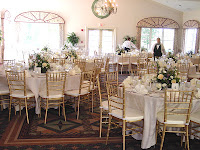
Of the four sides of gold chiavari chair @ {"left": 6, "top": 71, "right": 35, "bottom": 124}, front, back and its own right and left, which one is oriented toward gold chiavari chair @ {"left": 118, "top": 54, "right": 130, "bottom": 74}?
front

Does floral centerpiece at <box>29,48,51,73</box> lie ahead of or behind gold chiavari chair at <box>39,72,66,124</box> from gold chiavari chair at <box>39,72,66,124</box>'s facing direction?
ahead

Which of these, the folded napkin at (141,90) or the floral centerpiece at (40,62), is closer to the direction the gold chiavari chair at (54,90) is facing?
the floral centerpiece

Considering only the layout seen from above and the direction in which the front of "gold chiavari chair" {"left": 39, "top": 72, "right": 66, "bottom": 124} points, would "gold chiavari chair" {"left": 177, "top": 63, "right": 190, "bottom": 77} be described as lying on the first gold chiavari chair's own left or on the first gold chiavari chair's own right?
on the first gold chiavari chair's own right

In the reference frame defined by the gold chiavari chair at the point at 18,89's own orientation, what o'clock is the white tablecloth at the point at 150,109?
The white tablecloth is roughly at 3 o'clock from the gold chiavari chair.

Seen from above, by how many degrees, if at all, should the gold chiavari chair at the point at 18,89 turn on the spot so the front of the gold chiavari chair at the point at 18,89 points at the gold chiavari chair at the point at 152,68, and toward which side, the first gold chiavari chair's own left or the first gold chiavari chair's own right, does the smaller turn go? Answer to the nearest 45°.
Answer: approximately 45° to the first gold chiavari chair's own right

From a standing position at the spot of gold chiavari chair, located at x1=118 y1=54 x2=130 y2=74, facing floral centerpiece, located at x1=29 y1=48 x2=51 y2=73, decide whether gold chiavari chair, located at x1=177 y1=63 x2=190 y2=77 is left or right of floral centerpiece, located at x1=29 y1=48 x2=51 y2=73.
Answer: left

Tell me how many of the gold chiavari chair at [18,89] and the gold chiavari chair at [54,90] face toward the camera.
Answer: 0

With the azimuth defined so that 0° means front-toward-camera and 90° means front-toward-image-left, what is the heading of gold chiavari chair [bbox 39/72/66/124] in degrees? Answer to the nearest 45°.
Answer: approximately 135°

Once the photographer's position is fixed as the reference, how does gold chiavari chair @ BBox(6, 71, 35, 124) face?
facing away from the viewer and to the right of the viewer

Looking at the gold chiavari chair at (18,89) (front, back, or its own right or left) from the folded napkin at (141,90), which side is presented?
right
